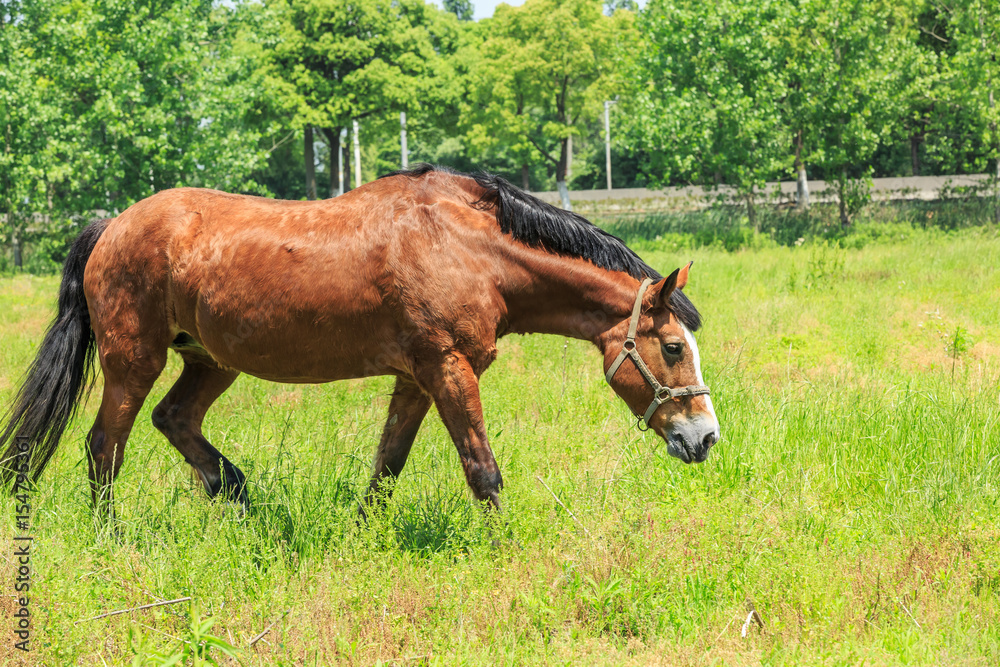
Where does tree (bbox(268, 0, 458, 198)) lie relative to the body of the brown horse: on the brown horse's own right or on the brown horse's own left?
on the brown horse's own left

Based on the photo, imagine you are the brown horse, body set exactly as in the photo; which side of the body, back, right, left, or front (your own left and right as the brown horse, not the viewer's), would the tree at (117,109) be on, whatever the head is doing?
left

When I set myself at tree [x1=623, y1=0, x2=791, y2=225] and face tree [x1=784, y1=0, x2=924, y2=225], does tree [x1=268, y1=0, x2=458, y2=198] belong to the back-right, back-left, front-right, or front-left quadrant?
back-left

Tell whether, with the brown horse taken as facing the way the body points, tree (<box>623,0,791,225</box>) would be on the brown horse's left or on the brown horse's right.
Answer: on the brown horse's left

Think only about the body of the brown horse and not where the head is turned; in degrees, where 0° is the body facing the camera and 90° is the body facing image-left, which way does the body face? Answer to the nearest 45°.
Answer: approximately 270°

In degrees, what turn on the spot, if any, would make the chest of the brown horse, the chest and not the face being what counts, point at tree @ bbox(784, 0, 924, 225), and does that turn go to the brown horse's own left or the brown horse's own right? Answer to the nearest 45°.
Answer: approximately 45° to the brown horse's own left
